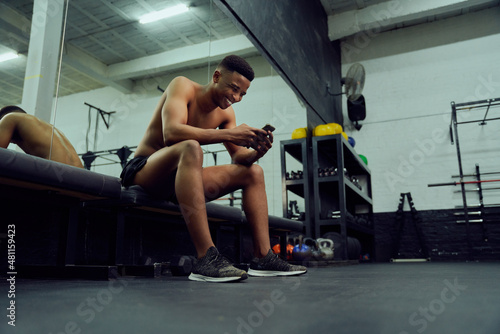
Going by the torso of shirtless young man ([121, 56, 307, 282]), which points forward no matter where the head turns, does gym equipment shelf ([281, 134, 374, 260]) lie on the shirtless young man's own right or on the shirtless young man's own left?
on the shirtless young man's own left

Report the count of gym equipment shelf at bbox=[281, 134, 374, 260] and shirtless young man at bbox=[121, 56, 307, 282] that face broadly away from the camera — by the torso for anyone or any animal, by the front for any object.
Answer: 0

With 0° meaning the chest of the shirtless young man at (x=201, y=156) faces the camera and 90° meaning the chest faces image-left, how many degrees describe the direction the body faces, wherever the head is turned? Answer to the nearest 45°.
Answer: approximately 315°

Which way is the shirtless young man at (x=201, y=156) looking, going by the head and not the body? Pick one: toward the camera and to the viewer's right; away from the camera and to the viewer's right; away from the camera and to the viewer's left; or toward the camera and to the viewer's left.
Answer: toward the camera and to the viewer's right

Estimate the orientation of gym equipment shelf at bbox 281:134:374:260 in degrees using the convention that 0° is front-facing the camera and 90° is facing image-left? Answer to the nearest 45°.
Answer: approximately 315°

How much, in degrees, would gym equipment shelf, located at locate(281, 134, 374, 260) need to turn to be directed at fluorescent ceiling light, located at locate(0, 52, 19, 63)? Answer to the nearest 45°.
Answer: approximately 90° to its right

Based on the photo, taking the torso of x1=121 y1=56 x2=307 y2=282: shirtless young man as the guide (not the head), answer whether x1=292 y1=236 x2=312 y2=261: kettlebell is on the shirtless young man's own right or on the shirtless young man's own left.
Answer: on the shirtless young man's own left
